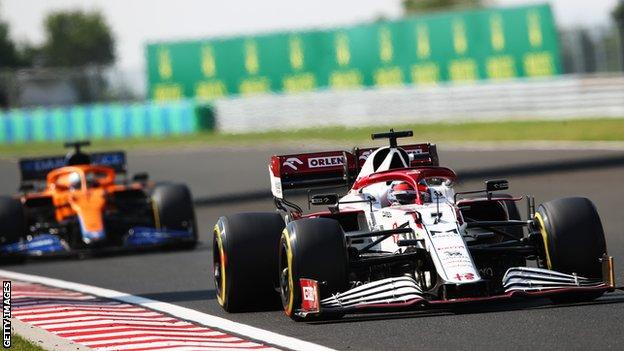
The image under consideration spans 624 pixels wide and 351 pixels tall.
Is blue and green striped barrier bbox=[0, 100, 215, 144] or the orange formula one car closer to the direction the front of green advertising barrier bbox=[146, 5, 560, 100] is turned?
the orange formula one car

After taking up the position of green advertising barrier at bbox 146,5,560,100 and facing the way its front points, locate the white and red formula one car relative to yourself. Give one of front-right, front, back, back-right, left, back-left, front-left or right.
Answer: front

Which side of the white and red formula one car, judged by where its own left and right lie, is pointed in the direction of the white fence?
back

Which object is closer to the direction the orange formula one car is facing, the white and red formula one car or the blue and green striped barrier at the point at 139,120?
the white and red formula one car

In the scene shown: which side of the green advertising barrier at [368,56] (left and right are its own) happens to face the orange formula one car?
front

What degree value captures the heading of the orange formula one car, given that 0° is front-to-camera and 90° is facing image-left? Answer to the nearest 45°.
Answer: approximately 0°

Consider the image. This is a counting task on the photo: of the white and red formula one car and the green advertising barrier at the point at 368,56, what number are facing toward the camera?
2
